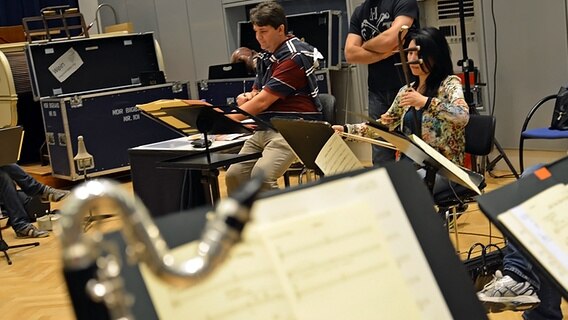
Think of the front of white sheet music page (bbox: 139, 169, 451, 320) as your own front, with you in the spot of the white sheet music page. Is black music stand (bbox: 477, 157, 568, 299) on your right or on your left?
on your left

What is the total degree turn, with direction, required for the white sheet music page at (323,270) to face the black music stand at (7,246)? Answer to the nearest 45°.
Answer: approximately 135° to its right

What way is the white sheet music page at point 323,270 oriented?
toward the camera

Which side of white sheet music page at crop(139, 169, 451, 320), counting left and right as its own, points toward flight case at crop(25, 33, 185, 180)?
back
